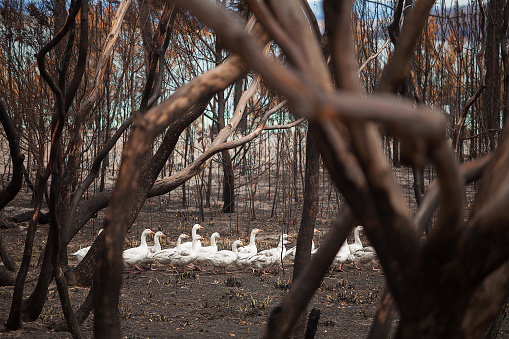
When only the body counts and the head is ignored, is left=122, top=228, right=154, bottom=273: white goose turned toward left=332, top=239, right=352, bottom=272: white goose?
yes

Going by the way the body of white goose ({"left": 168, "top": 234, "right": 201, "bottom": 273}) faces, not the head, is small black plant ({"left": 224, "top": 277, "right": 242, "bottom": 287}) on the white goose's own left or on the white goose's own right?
on the white goose's own right

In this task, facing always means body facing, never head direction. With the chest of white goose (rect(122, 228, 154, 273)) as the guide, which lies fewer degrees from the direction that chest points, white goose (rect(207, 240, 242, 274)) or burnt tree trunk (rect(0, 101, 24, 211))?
the white goose

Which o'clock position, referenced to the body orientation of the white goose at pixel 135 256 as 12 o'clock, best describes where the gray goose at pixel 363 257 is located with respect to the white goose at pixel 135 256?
the gray goose at pixel 363 257 is roughly at 12 o'clock from the white goose at pixel 135 256.

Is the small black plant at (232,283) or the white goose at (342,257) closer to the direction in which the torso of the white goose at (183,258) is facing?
the white goose

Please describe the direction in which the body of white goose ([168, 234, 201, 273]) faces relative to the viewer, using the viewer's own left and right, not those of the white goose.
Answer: facing to the right of the viewer

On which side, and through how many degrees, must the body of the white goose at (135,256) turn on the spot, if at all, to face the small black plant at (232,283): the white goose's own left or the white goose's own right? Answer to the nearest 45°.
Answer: approximately 45° to the white goose's own right

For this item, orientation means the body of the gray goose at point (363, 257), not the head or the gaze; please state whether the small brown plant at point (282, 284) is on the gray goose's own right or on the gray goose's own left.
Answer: on the gray goose's own right

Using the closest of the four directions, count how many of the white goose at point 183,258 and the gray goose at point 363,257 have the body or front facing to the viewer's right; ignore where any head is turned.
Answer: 2
